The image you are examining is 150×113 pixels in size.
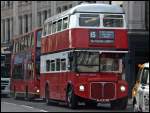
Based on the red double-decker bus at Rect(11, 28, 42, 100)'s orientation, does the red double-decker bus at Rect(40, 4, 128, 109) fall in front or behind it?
in front
